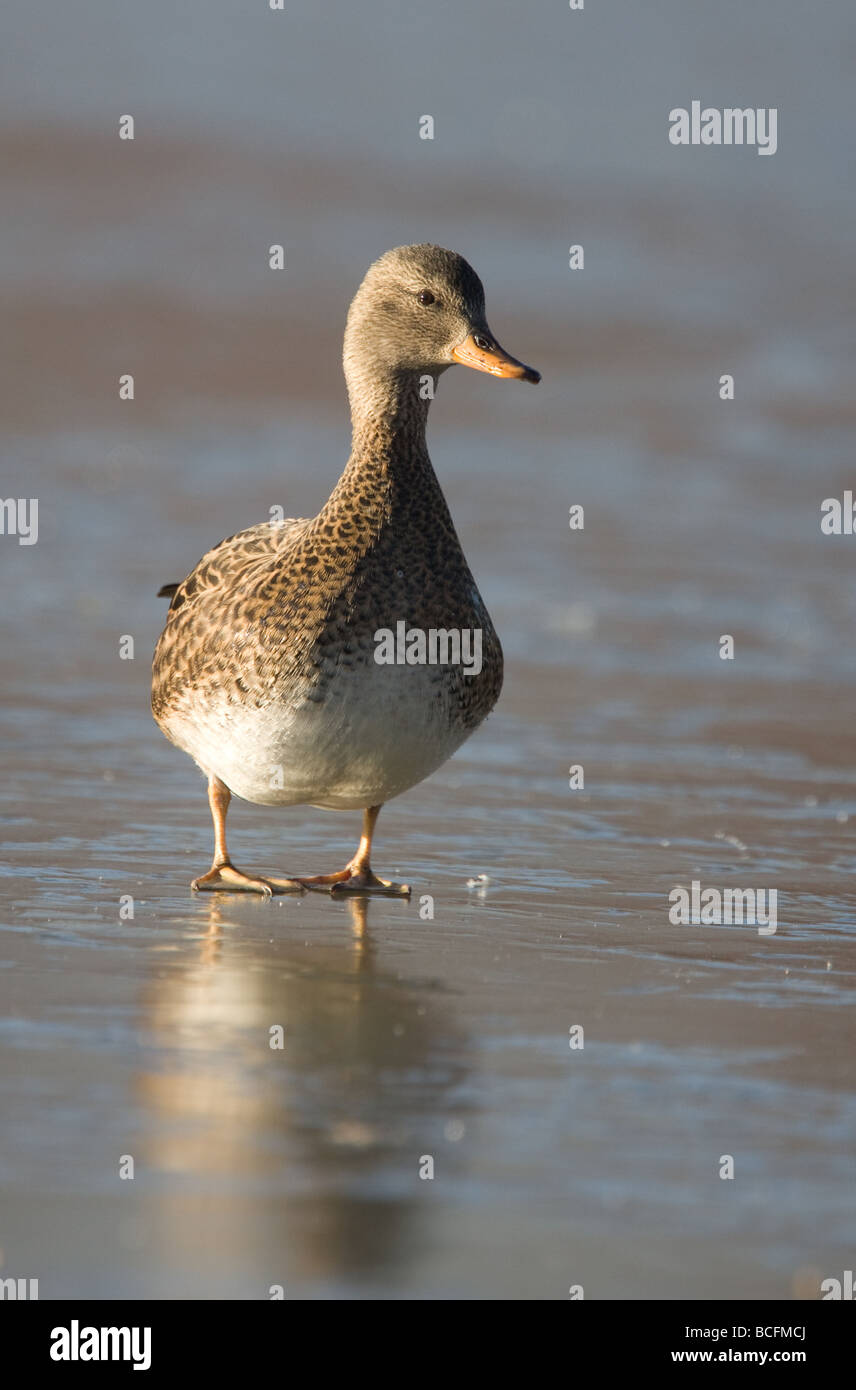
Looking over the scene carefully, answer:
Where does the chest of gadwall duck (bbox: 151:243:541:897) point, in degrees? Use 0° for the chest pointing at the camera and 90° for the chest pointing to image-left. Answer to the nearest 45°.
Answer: approximately 315°
